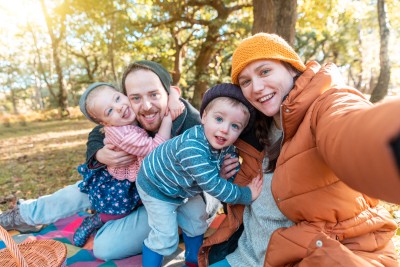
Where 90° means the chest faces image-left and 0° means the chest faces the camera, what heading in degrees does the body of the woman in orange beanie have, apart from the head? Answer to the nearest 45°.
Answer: approximately 45°

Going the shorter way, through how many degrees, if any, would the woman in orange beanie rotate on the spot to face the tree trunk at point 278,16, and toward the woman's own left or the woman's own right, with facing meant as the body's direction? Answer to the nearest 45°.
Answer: approximately 135° to the woman's own right

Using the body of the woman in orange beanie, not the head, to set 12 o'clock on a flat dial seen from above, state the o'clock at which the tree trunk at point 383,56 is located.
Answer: The tree trunk is roughly at 5 o'clock from the woman in orange beanie.

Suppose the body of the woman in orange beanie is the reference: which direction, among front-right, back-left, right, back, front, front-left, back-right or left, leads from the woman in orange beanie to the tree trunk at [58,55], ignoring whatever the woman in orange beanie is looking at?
right

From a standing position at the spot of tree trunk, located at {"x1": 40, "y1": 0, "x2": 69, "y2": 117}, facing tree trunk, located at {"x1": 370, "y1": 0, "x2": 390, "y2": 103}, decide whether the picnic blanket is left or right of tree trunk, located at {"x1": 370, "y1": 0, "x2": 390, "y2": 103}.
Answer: right
